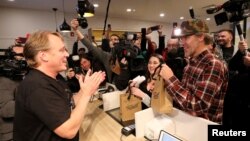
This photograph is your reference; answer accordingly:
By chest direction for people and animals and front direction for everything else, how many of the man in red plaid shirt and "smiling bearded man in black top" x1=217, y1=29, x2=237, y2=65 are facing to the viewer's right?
0

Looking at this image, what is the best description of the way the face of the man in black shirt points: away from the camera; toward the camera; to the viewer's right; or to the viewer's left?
to the viewer's right

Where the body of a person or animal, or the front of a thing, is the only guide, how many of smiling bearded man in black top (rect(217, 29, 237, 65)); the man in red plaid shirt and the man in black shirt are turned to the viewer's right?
1

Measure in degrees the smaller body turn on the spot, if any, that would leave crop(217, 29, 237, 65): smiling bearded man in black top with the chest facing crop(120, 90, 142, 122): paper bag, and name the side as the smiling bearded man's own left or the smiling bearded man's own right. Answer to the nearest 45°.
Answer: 0° — they already face it

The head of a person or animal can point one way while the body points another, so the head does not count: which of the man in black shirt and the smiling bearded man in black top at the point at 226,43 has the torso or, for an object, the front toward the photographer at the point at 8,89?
the smiling bearded man in black top

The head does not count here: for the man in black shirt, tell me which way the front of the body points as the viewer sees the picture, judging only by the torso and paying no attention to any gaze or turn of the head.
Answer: to the viewer's right

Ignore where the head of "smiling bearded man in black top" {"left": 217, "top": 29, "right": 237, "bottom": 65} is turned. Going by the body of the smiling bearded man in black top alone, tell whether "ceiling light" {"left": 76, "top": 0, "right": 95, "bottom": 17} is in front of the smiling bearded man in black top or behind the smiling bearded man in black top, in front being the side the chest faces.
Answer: in front

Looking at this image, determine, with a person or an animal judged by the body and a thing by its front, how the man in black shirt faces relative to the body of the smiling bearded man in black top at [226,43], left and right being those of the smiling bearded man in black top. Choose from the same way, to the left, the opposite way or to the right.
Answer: the opposite way

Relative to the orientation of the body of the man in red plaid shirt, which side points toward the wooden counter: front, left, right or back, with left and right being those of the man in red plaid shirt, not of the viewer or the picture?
front

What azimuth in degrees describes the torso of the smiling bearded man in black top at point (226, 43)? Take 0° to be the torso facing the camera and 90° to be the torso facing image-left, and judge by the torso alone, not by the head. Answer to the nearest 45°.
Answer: approximately 45°

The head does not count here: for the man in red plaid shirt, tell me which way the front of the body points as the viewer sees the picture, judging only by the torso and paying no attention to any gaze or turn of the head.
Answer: to the viewer's left

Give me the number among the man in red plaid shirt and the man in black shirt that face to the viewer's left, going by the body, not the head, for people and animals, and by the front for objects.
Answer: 1

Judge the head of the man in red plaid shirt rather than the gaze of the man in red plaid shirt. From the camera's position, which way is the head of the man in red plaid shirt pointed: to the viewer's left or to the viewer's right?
to the viewer's left
